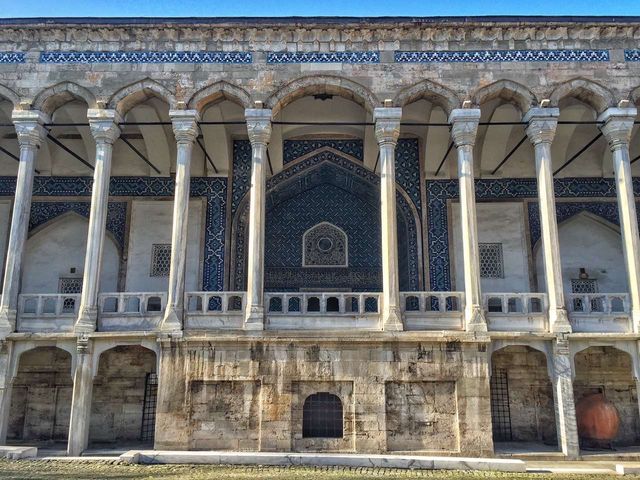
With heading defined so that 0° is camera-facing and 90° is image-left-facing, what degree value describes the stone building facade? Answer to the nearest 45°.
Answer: approximately 0°
